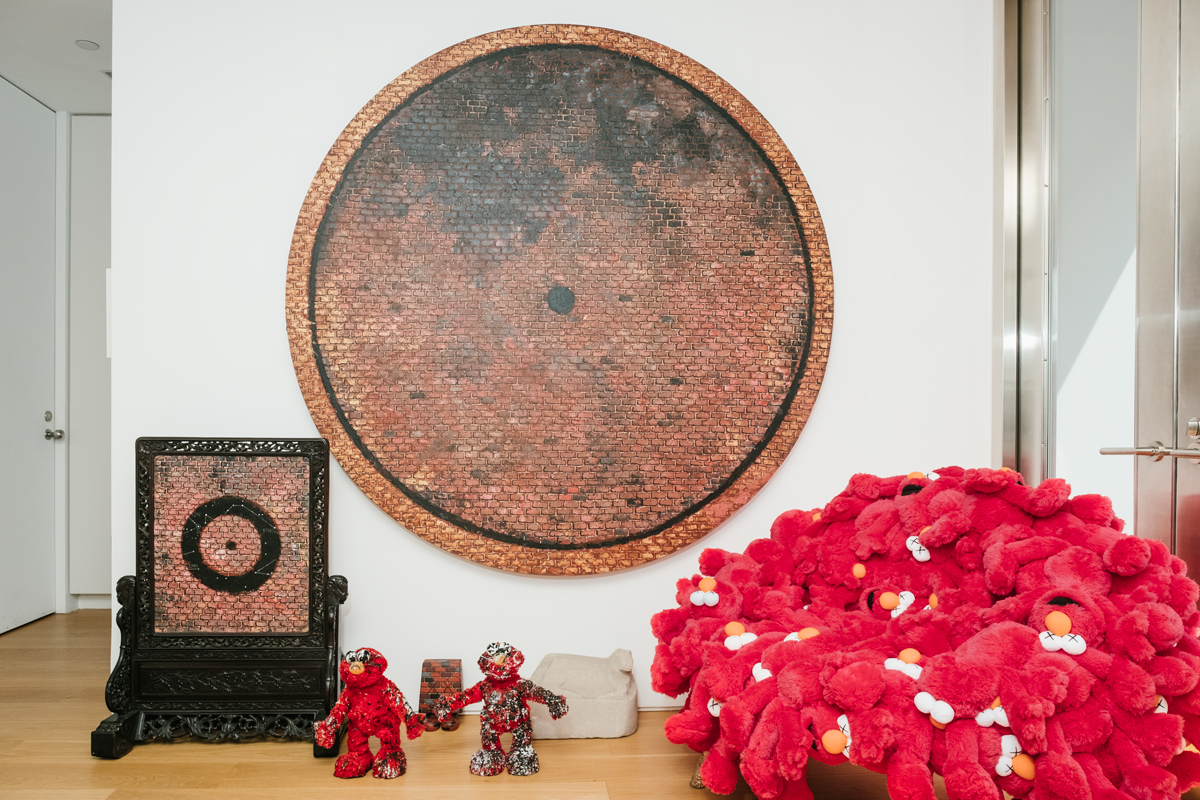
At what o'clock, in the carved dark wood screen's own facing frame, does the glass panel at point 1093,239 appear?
The glass panel is roughly at 10 o'clock from the carved dark wood screen.

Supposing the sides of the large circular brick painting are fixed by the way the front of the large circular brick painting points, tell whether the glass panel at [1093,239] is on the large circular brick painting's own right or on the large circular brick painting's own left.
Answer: on the large circular brick painting's own left

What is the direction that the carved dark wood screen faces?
toward the camera

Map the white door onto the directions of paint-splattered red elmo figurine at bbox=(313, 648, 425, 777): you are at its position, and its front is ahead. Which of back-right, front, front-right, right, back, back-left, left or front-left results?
back-right

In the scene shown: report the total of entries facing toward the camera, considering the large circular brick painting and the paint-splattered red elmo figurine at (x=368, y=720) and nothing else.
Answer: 2

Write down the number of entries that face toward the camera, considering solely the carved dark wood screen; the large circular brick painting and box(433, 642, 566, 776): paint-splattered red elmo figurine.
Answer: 3

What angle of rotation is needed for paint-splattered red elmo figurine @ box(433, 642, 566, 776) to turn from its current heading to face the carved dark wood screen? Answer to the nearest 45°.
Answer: approximately 90° to its right

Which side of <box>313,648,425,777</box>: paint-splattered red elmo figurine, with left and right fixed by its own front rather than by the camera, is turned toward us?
front

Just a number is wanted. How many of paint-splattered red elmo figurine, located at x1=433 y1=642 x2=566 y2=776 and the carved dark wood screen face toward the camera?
2

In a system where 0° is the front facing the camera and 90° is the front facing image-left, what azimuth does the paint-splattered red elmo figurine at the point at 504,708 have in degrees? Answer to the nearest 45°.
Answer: approximately 0°

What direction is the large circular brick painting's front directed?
toward the camera
